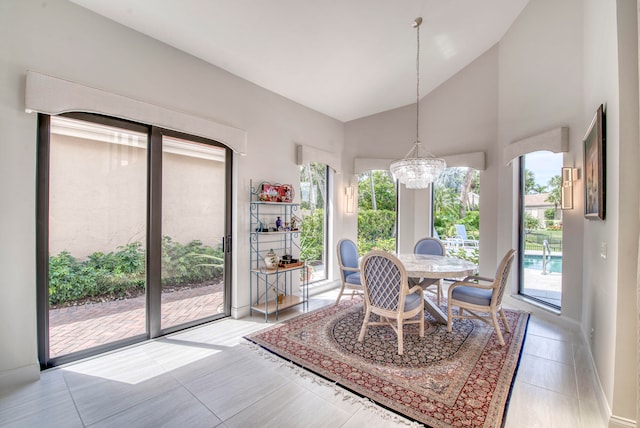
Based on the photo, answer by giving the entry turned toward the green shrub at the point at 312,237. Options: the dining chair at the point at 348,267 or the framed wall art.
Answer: the framed wall art

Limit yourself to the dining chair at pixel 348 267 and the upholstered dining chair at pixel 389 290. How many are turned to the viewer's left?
0

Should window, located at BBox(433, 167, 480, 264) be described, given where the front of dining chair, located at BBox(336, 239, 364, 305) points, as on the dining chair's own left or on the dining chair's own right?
on the dining chair's own left

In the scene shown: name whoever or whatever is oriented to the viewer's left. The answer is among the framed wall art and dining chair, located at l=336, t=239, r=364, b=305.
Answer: the framed wall art

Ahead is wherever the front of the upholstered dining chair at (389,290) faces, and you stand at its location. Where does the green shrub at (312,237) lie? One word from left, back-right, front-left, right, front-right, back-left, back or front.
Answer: left

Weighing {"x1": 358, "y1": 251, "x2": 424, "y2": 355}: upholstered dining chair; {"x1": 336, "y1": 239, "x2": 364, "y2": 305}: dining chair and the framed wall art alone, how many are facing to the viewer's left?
1

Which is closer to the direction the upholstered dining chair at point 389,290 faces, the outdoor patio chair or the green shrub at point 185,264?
the outdoor patio chair

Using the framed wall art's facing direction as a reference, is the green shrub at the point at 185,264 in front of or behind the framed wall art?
in front

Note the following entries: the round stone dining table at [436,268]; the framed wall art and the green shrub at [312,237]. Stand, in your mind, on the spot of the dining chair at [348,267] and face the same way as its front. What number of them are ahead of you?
2

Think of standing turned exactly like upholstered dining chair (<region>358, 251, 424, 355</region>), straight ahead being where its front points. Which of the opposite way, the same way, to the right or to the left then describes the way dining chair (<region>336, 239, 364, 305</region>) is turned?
to the right

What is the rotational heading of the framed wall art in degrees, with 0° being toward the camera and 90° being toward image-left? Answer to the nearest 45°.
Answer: approximately 90°

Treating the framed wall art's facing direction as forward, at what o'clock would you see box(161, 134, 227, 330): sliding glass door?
The sliding glass door is roughly at 11 o'clock from the framed wall art.

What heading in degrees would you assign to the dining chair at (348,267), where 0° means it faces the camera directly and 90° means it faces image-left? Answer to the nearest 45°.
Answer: approximately 315°

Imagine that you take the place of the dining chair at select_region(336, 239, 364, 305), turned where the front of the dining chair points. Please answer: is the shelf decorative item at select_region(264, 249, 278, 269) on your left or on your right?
on your right

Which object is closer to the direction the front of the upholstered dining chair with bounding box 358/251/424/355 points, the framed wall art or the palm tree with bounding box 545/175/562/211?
the palm tree

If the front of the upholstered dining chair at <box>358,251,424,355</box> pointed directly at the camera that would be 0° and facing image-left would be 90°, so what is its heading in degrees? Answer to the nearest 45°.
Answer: approximately 225°

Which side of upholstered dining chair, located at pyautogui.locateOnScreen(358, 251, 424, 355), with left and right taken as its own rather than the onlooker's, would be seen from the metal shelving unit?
left
